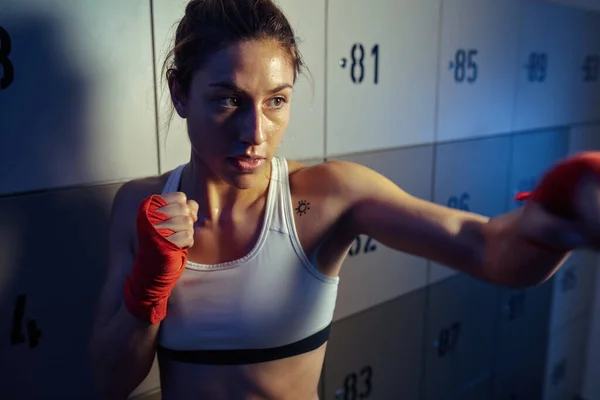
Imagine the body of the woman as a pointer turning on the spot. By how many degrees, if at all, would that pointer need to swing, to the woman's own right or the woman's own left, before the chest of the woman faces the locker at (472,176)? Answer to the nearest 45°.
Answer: approximately 135° to the woman's own left

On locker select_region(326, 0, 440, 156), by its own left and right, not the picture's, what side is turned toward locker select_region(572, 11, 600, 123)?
left

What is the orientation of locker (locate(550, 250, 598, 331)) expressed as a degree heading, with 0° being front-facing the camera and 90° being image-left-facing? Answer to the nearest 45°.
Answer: approximately 315°

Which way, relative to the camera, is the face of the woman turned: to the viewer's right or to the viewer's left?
to the viewer's right

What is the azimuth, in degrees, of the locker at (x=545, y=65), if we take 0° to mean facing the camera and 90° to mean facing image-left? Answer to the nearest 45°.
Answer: approximately 315°

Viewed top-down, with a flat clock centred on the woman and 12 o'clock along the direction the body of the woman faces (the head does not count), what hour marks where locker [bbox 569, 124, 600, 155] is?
The locker is roughly at 7 o'clock from the woman.

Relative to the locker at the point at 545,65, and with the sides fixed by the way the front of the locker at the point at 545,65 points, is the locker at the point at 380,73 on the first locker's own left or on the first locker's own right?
on the first locker's own right

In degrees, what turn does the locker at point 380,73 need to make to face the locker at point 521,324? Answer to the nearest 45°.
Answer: approximately 90° to its left

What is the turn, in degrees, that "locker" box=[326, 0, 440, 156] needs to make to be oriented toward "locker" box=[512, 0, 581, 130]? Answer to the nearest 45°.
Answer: approximately 90° to its left
